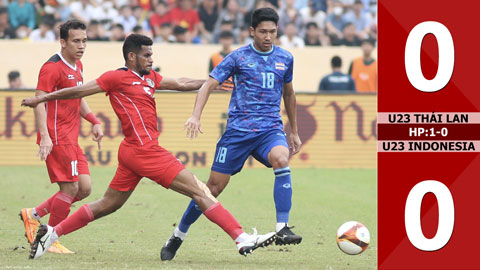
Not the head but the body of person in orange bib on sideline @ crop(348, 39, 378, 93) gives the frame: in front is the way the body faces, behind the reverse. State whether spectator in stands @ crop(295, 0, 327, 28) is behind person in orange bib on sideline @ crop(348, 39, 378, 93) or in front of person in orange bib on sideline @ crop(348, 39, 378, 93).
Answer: behind

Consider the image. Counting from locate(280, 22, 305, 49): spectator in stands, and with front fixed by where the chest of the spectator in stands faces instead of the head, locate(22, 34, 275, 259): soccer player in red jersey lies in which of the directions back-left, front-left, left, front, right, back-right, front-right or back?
front

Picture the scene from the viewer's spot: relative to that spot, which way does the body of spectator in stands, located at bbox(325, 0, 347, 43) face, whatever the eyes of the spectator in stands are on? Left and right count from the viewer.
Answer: facing the viewer

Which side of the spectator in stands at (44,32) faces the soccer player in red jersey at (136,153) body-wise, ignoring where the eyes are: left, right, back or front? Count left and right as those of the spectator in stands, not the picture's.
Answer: front

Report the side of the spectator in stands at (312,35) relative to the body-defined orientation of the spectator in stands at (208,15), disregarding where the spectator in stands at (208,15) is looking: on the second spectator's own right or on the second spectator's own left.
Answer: on the second spectator's own left

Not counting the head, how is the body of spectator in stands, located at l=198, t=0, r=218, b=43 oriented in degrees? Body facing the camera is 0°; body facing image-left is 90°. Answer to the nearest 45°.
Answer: approximately 0°

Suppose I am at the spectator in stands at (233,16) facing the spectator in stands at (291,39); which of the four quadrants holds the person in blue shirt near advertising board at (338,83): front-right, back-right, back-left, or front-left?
front-right

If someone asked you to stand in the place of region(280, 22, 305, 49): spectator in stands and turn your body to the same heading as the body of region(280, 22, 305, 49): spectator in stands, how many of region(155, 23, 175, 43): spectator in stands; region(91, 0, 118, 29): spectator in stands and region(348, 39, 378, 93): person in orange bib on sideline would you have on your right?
2

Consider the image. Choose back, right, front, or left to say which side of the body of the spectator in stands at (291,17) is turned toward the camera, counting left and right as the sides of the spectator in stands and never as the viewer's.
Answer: front

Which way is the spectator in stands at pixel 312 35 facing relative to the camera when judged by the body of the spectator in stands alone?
toward the camera

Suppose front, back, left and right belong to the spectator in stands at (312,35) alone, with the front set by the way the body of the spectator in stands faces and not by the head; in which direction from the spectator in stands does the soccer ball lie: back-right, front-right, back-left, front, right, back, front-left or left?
front
